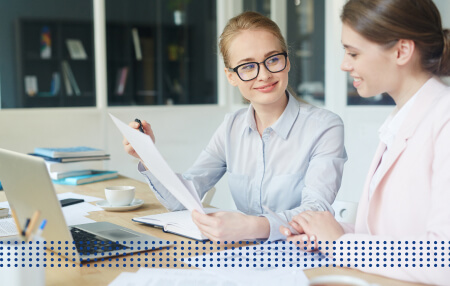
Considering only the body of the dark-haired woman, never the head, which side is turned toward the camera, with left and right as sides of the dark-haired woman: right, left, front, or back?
left

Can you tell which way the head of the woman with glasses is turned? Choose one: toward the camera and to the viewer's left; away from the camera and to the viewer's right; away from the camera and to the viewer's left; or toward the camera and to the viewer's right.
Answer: toward the camera and to the viewer's right

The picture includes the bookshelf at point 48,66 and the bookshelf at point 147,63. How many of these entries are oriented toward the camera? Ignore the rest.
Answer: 2

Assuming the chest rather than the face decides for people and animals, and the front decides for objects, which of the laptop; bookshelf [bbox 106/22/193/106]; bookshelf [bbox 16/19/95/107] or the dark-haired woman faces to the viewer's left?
the dark-haired woman

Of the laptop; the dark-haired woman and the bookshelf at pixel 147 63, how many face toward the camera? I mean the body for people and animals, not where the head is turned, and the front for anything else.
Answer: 1

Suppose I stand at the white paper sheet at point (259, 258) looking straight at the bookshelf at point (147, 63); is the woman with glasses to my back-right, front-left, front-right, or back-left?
front-right

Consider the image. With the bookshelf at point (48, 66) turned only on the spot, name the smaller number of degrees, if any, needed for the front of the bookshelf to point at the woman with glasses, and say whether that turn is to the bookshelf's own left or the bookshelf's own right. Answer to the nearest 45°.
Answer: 0° — it already faces them

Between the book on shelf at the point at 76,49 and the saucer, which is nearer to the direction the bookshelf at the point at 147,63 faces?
the saucer

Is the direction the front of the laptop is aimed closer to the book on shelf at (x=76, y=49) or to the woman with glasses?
the woman with glasses

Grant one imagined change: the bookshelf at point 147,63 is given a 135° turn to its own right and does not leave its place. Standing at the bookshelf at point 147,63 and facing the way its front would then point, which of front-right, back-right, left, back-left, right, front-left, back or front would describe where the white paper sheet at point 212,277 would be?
back-left

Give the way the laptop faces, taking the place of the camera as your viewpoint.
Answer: facing away from the viewer and to the right of the viewer

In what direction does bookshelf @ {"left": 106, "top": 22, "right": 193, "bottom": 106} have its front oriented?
toward the camera

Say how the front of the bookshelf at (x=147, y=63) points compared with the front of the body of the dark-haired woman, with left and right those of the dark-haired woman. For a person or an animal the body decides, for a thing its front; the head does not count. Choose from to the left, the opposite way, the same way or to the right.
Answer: to the left

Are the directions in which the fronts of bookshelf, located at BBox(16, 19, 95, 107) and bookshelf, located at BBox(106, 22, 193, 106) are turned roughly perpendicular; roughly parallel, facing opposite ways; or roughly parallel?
roughly parallel

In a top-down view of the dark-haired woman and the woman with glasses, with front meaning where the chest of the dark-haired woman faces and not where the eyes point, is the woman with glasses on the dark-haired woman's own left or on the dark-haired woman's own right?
on the dark-haired woman's own right

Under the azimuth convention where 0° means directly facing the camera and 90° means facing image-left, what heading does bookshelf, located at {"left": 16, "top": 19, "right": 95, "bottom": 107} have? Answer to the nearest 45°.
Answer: approximately 0°

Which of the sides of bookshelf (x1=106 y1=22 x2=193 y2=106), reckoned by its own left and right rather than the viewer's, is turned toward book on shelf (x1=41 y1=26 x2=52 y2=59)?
right
